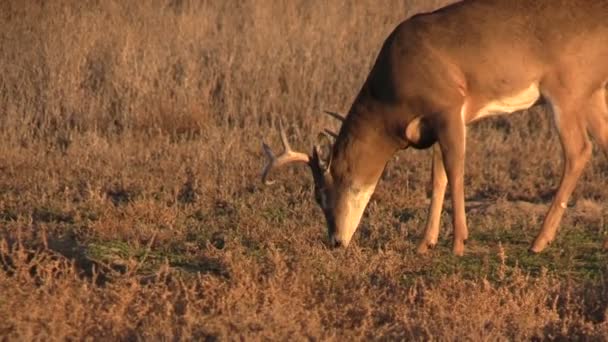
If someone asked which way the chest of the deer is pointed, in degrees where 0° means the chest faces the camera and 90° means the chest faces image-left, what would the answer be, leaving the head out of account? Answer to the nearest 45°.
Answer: approximately 90°
